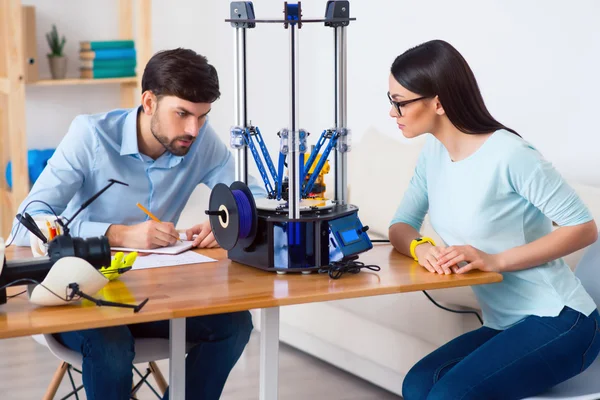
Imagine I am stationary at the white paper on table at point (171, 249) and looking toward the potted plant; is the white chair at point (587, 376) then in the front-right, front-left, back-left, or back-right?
back-right

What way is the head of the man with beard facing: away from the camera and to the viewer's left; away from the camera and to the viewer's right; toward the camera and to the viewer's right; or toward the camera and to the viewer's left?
toward the camera and to the viewer's right

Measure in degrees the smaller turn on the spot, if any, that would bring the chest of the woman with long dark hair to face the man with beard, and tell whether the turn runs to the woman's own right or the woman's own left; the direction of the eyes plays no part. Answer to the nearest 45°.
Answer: approximately 45° to the woman's own right

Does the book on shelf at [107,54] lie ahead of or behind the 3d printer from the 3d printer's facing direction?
behind

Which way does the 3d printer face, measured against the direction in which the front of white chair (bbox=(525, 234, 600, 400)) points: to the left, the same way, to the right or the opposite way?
to the left

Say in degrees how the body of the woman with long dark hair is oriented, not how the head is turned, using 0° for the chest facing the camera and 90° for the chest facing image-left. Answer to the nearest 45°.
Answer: approximately 45°

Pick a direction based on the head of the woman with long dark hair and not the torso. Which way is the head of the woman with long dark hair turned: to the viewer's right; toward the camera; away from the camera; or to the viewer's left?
to the viewer's left

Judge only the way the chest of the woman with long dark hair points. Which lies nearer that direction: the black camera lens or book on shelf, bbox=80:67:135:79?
the black camera lens

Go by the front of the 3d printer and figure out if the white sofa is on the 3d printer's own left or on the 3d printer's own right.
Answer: on the 3d printer's own left

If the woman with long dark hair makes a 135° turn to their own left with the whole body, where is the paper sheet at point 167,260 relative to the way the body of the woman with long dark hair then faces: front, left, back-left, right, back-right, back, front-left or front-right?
back

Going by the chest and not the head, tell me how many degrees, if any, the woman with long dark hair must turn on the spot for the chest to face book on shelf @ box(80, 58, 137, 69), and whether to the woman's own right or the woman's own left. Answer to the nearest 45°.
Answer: approximately 90° to the woman's own right

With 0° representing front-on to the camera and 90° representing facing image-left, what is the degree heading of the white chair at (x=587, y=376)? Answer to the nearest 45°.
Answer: approximately 45°

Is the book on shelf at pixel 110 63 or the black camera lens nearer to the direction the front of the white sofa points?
the black camera lens
